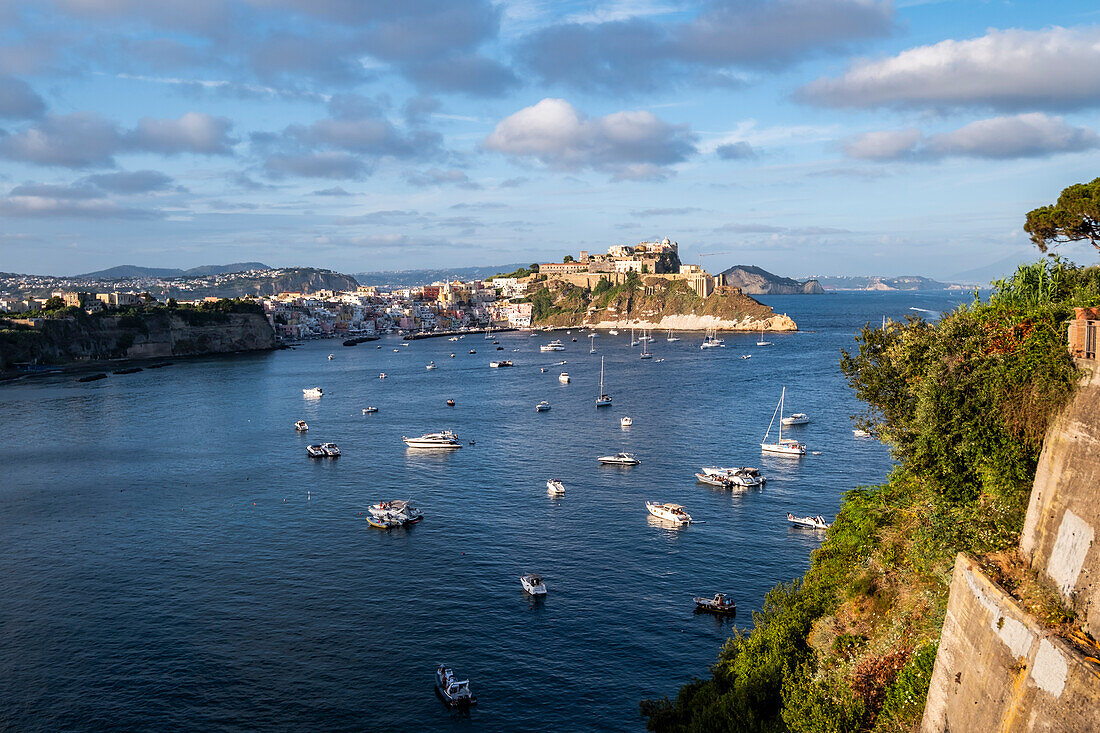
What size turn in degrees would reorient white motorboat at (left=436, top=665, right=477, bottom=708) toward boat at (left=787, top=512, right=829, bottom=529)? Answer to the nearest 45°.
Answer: approximately 90° to its right

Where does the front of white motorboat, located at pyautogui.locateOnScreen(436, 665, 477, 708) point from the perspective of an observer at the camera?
facing away from the viewer and to the left of the viewer

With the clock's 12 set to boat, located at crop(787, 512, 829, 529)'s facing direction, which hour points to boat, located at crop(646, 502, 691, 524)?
boat, located at crop(646, 502, 691, 524) is roughly at 12 o'clock from boat, located at crop(787, 512, 829, 529).

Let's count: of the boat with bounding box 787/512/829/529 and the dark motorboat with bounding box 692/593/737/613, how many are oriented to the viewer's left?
2

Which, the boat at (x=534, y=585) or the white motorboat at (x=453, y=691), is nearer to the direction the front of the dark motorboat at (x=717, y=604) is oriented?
the boat

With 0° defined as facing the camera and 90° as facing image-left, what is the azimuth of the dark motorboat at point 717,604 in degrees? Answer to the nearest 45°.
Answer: approximately 90°

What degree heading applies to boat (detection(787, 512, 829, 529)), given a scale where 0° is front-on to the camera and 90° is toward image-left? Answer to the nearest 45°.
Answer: approximately 90°

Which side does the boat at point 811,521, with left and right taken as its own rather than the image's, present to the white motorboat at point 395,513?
front

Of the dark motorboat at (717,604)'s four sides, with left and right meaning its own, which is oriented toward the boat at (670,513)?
right

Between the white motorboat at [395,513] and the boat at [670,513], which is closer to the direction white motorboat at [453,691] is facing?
the white motorboat

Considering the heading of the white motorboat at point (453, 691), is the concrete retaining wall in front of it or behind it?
behind
